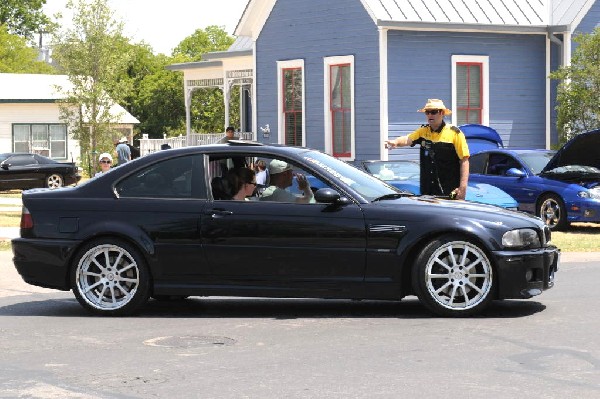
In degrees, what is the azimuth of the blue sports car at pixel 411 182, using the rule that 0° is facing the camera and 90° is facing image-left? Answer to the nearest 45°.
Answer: approximately 315°

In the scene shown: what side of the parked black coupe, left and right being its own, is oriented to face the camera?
left

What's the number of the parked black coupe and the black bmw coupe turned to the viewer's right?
1

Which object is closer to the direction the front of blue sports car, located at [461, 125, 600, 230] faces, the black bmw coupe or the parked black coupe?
the black bmw coupe

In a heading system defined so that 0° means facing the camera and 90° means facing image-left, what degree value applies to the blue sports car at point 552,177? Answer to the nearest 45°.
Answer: approximately 315°

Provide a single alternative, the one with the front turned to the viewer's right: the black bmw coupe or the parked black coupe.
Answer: the black bmw coupe

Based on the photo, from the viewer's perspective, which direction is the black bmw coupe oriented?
to the viewer's right

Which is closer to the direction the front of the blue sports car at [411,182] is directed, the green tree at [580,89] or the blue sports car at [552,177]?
the blue sports car

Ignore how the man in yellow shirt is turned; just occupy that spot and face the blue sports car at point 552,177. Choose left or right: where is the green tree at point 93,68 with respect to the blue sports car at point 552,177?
left
